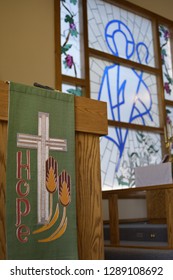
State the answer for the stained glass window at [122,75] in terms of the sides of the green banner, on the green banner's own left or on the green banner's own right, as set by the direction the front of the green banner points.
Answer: on the green banner's own left

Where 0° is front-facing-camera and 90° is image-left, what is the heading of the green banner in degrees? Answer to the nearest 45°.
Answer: approximately 315°

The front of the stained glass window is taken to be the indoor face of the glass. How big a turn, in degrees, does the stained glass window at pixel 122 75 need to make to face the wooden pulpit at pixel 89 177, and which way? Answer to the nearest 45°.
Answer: approximately 45° to its right

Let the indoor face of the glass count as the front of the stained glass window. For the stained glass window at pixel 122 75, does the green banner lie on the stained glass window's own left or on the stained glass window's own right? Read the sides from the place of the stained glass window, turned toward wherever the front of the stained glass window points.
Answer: on the stained glass window's own right

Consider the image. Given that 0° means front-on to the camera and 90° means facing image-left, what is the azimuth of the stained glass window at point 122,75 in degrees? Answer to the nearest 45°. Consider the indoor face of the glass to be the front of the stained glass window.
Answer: approximately 315°
